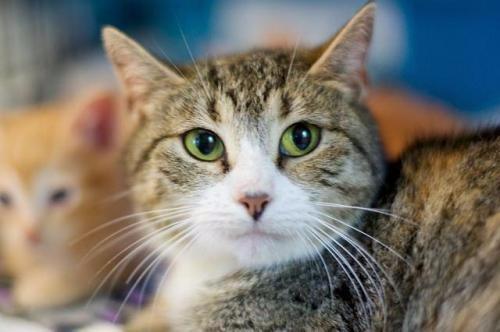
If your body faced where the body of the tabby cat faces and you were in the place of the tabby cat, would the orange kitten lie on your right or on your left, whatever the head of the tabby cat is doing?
on your right

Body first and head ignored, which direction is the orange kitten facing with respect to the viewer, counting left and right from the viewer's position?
facing the viewer

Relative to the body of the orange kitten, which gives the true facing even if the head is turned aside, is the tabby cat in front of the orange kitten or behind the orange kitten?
in front
